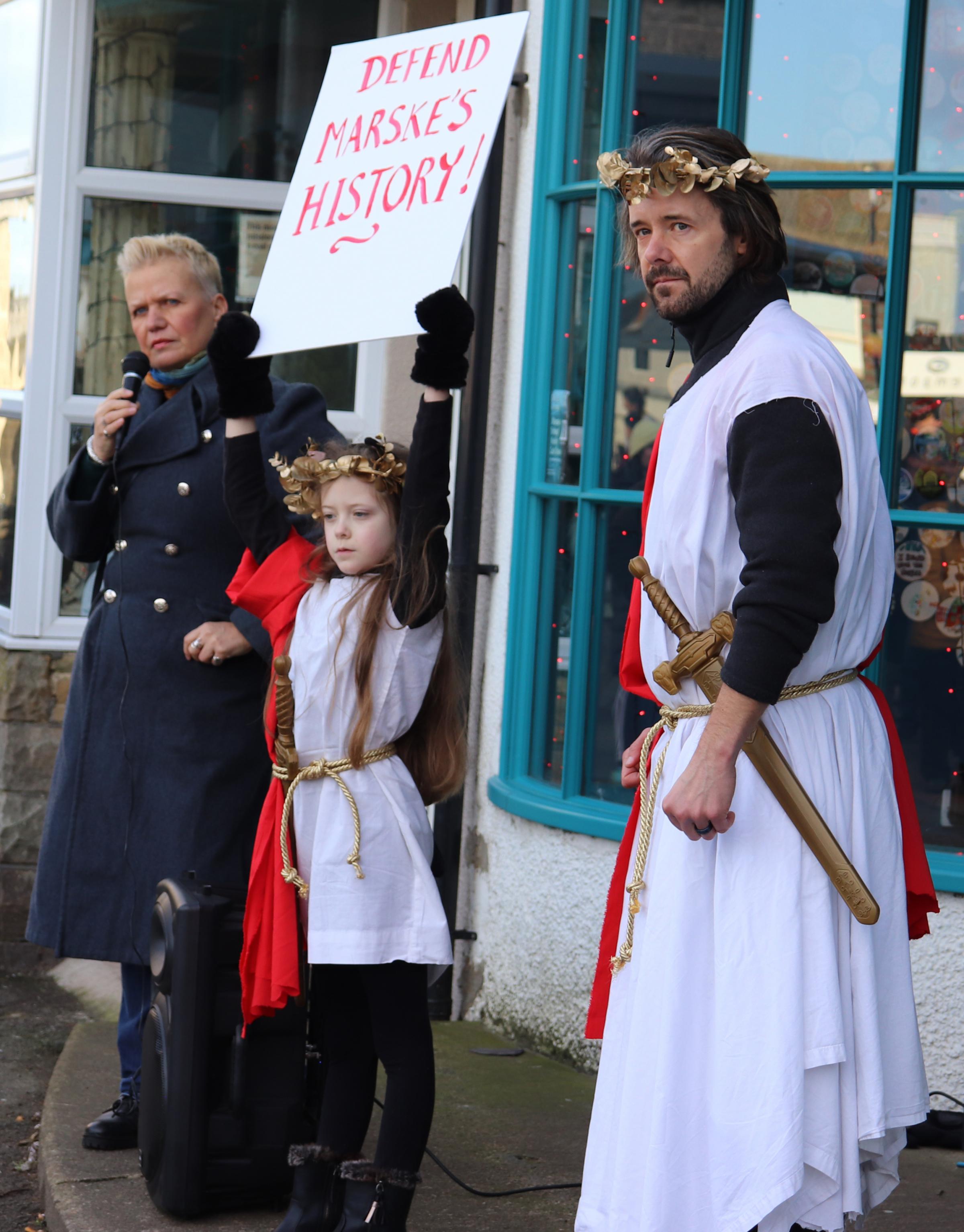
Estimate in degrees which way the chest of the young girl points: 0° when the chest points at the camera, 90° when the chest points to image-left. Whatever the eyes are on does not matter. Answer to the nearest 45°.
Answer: approximately 45°

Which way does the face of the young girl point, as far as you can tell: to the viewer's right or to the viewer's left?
to the viewer's left

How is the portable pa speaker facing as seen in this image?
to the viewer's left

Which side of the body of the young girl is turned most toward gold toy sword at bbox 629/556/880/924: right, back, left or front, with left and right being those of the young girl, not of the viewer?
left

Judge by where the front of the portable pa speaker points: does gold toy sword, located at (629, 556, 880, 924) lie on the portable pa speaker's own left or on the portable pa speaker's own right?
on the portable pa speaker's own left
